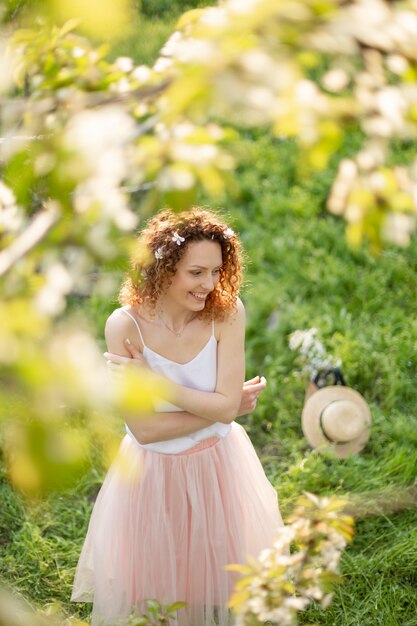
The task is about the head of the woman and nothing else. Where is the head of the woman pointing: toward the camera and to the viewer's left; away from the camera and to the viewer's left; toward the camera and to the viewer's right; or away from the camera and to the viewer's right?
toward the camera and to the viewer's right

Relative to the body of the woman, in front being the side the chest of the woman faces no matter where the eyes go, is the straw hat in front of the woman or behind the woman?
behind

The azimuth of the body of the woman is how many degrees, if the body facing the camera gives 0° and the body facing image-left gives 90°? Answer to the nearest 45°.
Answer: approximately 0°
